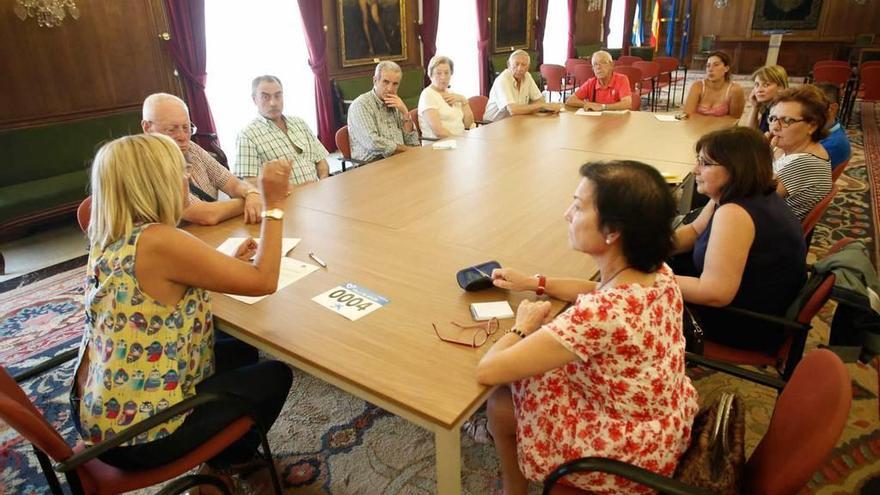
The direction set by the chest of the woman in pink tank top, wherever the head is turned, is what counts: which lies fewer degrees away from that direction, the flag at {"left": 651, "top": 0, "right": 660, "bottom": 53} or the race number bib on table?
the race number bib on table

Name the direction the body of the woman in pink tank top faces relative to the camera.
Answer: toward the camera

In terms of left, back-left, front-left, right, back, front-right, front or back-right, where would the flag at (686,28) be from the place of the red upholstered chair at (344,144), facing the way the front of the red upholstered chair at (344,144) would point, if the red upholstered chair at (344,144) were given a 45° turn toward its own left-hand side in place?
front-left

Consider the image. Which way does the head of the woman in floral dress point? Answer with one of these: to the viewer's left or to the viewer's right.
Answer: to the viewer's left

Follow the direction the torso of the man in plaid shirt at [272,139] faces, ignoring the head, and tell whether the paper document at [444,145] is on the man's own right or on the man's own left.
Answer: on the man's own left

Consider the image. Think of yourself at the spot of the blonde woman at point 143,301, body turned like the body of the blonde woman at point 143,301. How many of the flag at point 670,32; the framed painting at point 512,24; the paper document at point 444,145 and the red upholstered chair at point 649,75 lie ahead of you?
4

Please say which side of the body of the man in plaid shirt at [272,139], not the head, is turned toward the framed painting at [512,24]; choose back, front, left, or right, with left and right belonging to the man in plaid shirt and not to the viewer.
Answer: left

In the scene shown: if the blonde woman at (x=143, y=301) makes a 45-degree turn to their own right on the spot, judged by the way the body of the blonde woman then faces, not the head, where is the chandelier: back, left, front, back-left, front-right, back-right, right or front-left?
left

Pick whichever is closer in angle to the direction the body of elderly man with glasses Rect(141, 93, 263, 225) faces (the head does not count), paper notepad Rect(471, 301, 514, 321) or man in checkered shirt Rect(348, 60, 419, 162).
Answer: the paper notepad

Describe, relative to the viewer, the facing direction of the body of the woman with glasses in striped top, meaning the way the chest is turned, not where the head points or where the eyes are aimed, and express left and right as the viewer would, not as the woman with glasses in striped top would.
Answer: facing to the left of the viewer

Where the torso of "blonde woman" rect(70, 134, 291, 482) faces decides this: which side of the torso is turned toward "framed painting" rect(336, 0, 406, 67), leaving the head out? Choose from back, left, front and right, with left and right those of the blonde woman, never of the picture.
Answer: front

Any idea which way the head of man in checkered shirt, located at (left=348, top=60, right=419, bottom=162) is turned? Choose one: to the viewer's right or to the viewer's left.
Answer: to the viewer's right

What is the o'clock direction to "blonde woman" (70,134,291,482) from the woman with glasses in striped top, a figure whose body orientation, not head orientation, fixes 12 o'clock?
The blonde woman is roughly at 10 o'clock from the woman with glasses in striped top.

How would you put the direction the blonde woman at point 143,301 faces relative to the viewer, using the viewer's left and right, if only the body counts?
facing away from the viewer and to the right of the viewer

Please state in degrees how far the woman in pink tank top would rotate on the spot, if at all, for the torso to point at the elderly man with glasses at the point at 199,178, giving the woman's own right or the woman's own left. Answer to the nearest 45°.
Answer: approximately 45° to the woman's own right
